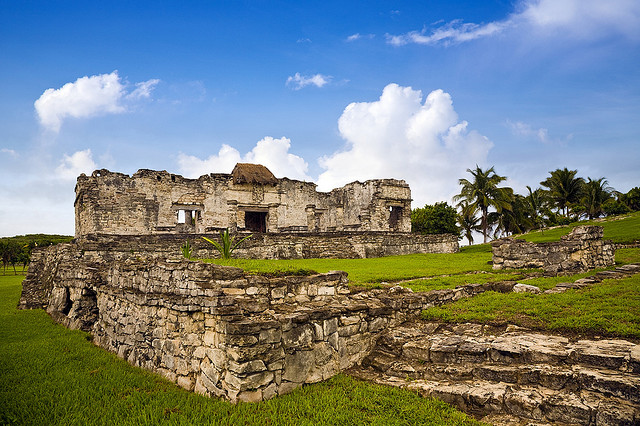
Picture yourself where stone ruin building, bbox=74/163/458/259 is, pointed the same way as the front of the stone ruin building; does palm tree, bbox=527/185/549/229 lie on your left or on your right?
on your left

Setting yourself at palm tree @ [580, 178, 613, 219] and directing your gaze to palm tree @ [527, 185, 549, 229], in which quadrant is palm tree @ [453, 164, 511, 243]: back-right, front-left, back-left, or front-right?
front-left

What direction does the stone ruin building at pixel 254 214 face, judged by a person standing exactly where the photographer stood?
facing the viewer

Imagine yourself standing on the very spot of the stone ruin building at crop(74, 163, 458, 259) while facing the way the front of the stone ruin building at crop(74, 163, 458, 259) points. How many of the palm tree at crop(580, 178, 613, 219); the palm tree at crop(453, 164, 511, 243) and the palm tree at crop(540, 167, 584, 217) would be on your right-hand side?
0

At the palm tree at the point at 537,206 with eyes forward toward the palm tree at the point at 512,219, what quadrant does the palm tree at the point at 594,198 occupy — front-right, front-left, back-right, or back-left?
back-left

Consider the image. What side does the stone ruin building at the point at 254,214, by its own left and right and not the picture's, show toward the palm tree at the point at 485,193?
left

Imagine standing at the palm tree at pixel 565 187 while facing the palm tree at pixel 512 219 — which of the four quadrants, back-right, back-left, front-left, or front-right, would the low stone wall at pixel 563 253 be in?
front-left

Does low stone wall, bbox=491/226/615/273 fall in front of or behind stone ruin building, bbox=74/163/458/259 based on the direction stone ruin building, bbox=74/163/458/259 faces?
in front
